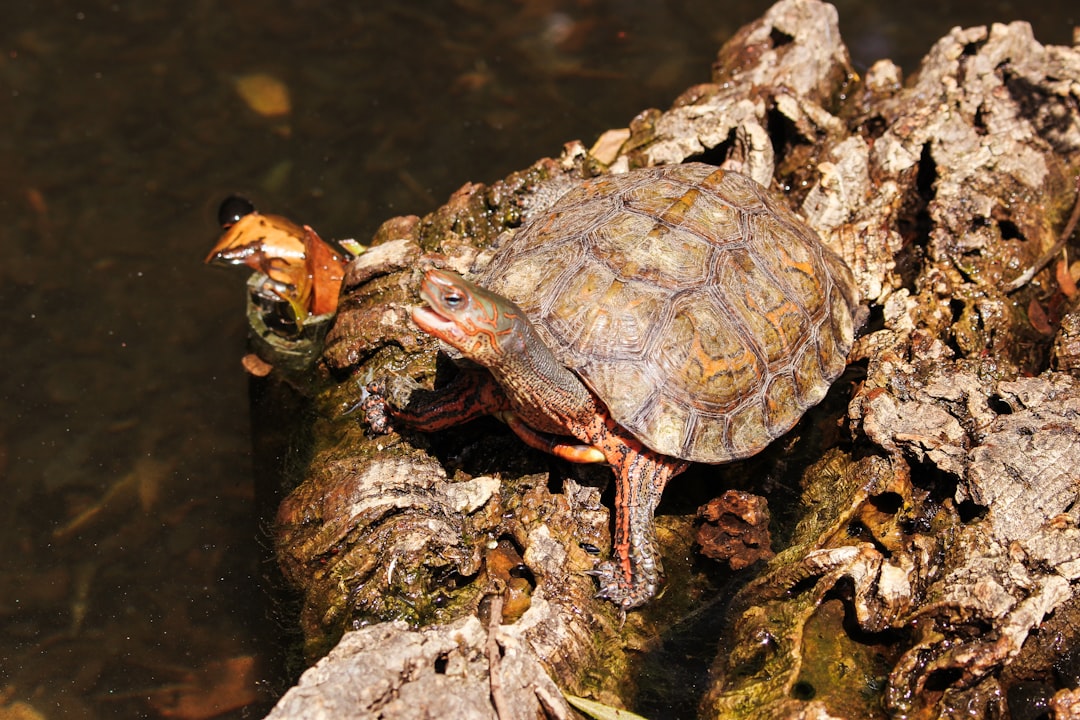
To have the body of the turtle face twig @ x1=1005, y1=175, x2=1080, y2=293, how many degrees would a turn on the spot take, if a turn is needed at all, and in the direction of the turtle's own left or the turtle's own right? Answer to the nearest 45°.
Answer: approximately 180°

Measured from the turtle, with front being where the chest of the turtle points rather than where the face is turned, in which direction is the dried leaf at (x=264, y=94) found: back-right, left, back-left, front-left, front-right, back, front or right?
right

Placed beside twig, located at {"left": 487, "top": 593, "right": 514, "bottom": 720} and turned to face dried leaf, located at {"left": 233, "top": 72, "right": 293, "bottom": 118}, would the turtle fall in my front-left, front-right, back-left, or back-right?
front-right

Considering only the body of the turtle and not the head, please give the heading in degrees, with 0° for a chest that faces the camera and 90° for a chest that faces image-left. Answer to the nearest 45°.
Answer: approximately 45°
